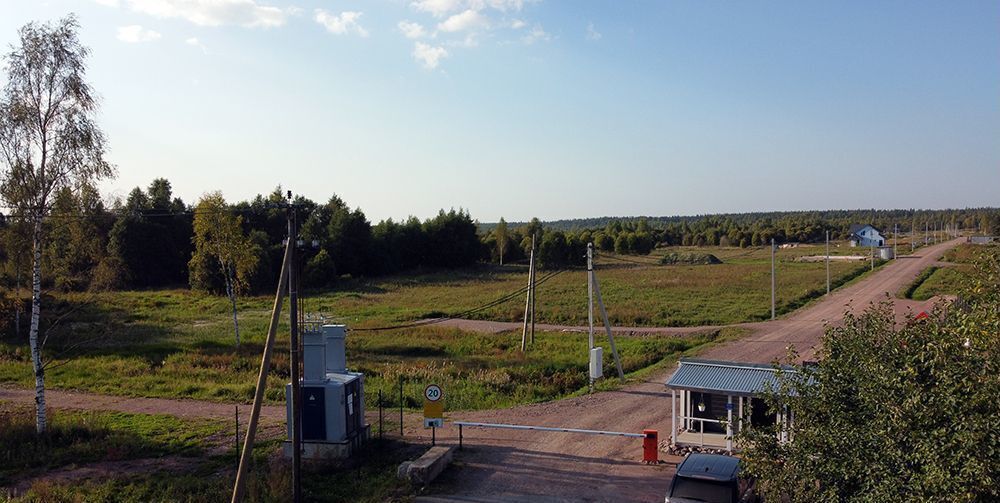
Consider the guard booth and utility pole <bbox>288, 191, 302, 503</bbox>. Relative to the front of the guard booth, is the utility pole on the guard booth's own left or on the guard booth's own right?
on the guard booth's own right

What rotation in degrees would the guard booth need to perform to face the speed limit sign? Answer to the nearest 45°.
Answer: approximately 90° to its right

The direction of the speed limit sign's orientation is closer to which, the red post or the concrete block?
the concrete block

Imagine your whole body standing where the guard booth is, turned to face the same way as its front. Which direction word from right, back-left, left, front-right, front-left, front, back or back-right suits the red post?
front-right

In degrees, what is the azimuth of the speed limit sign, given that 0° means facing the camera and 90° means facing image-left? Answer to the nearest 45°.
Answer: approximately 0°

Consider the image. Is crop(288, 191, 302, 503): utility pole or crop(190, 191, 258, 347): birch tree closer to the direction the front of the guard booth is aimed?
the utility pole

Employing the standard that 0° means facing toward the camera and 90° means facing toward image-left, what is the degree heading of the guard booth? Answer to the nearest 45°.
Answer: approximately 0°

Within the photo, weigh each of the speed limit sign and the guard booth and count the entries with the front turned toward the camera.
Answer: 2

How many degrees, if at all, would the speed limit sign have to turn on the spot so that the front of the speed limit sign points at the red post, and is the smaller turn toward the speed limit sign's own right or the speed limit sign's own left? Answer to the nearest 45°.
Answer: approximately 90° to the speed limit sign's own left

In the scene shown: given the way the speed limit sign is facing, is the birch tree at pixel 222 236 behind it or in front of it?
behind
